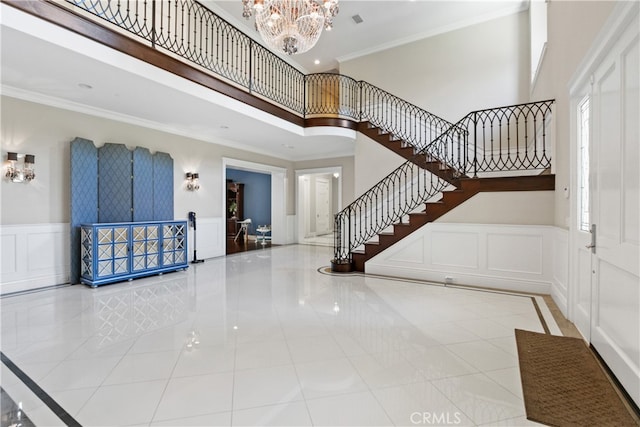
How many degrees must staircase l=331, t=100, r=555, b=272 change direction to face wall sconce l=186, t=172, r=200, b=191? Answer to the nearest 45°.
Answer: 0° — it already faces it

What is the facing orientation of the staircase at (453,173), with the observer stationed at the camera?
facing to the left of the viewer

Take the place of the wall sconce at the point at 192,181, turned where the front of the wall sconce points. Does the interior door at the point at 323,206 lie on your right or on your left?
on your left

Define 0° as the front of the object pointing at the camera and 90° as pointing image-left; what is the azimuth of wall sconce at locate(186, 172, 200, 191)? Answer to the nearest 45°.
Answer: approximately 315°

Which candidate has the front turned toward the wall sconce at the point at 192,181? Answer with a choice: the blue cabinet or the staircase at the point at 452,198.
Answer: the staircase

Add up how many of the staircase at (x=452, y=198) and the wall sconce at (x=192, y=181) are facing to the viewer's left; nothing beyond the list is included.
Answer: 1

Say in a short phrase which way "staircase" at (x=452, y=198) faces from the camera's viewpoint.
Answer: facing to the left of the viewer

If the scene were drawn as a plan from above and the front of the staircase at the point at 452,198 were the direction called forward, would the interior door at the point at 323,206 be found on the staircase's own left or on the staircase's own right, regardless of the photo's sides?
on the staircase's own right
